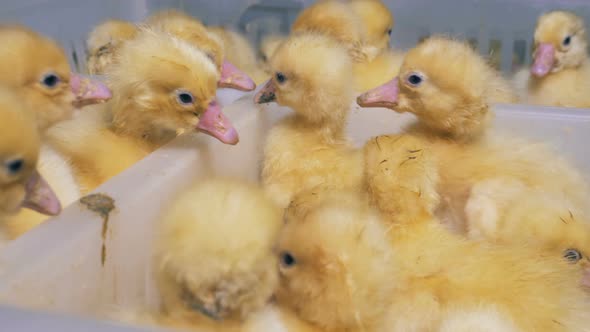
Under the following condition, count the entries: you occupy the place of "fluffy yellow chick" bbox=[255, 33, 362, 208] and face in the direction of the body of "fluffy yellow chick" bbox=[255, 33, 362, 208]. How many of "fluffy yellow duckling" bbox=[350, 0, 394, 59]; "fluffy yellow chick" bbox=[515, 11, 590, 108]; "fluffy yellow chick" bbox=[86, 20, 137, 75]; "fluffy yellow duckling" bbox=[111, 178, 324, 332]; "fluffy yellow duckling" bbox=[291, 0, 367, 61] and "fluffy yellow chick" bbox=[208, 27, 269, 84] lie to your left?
1

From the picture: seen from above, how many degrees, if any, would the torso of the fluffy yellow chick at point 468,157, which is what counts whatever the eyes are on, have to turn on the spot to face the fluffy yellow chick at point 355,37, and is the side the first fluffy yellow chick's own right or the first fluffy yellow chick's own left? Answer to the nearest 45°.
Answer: approximately 45° to the first fluffy yellow chick's own right

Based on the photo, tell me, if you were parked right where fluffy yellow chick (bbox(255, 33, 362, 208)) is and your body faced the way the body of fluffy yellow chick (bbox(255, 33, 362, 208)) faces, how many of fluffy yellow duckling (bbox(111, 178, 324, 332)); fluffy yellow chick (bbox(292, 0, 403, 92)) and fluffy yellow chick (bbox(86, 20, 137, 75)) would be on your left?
1

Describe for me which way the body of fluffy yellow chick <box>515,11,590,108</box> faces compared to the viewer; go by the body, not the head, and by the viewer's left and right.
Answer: facing the viewer and to the left of the viewer

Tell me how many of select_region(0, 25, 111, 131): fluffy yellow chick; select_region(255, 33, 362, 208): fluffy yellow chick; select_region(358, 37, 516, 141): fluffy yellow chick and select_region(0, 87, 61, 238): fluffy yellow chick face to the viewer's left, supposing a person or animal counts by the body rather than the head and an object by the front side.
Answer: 2

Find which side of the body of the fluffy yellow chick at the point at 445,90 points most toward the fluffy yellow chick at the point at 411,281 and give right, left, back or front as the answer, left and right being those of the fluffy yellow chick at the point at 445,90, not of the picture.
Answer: left

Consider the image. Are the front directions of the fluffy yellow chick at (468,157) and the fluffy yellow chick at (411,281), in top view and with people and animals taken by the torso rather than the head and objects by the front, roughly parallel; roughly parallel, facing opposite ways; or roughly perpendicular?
roughly parallel

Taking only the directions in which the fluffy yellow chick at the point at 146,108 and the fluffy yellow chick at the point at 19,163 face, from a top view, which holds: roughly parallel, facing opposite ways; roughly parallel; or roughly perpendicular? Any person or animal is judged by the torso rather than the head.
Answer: roughly parallel

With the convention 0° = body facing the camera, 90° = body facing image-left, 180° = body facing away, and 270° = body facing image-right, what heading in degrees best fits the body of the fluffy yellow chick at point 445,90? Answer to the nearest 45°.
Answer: approximately 90°

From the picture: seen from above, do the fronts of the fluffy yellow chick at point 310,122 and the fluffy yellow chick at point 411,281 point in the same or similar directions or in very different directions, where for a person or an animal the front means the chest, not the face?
same or similar directions

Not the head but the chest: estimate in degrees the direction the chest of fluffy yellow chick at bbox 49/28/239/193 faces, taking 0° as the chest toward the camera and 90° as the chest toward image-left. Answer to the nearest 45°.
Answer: approximately 270°

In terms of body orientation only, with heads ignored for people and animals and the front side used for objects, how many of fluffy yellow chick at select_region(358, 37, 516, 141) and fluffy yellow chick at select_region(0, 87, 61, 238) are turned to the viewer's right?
1
